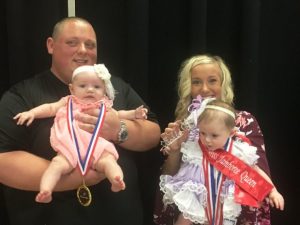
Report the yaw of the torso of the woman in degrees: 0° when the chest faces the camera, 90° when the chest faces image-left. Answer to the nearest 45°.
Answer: approximately 0°
